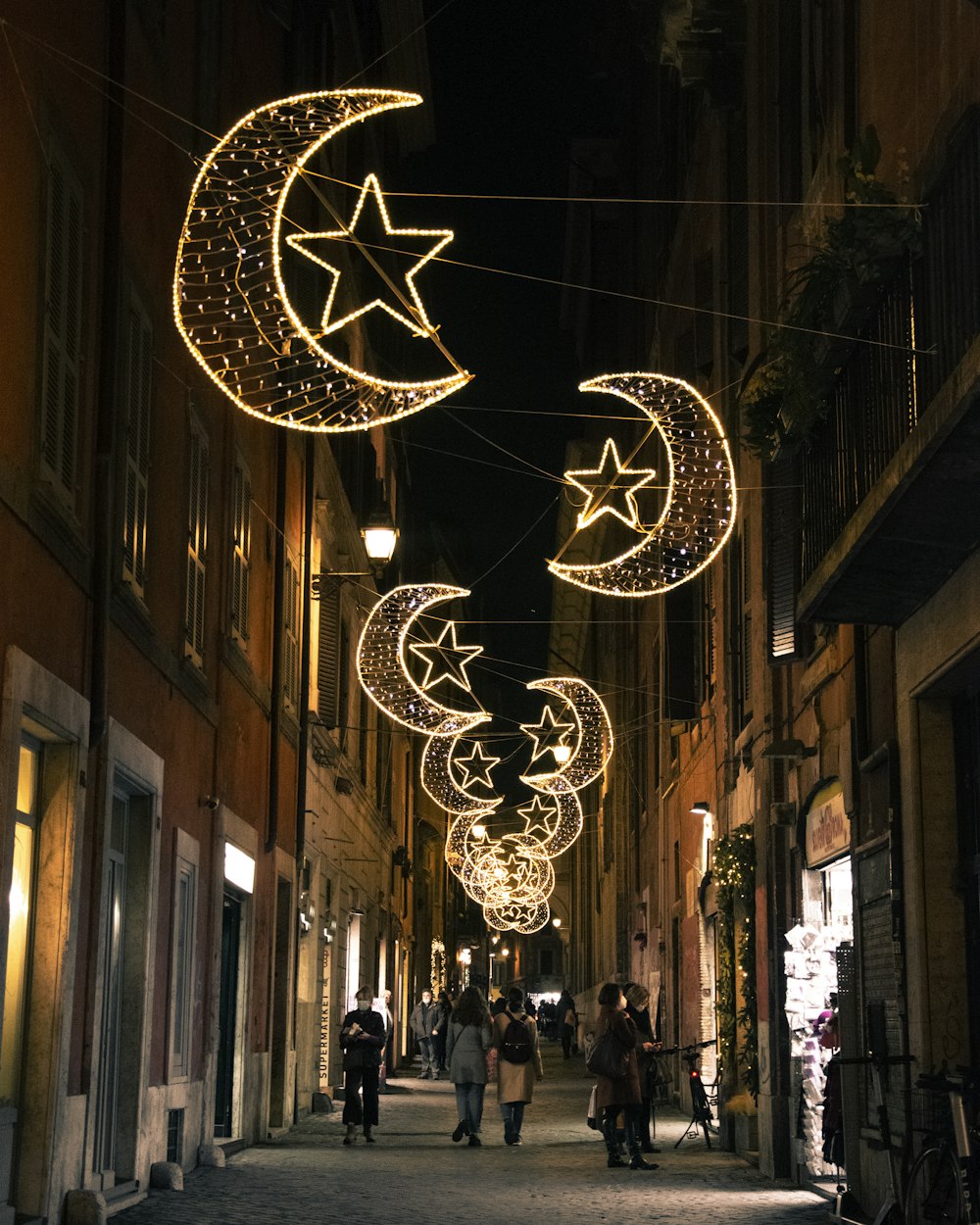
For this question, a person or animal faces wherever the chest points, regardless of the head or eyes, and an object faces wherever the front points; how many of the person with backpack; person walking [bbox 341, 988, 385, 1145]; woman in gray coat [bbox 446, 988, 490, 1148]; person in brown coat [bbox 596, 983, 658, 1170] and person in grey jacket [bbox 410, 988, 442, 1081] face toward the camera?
2

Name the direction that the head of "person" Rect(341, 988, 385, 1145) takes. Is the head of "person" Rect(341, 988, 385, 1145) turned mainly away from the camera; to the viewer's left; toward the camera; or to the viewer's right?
toward the camera

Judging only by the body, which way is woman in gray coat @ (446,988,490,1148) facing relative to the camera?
away from the camera

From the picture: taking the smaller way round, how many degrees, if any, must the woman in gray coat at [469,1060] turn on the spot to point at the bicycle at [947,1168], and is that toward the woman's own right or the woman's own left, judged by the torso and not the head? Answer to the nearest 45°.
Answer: approximately 180°

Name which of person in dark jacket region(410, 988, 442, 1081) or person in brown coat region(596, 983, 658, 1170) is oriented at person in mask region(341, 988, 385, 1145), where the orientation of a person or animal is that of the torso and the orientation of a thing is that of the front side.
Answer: person in dark jacket region(410, 988, 442, 1081)

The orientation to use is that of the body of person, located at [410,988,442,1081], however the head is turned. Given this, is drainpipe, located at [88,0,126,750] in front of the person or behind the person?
in front

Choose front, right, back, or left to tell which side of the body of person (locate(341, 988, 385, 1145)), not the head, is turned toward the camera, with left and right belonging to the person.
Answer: front

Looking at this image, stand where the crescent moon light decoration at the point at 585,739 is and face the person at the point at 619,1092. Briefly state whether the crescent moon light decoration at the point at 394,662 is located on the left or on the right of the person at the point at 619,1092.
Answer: right

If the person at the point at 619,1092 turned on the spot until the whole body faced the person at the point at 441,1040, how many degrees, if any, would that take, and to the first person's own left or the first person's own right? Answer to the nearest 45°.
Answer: approximately 90° to the first person's own left

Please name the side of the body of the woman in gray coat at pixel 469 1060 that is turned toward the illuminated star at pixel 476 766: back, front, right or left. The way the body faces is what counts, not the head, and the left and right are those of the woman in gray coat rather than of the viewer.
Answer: front

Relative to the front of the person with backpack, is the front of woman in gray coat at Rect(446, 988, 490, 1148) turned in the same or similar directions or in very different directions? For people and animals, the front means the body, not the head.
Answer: same or similar directions

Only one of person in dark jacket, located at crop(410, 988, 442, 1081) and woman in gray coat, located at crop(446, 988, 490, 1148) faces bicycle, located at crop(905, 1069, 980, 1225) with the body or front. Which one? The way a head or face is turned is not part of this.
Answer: the person in dark jacket

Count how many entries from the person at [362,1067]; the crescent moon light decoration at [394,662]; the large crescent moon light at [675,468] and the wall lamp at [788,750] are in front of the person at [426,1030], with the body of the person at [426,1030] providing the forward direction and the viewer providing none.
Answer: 4

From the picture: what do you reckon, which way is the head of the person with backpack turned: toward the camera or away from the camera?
away from the camera
